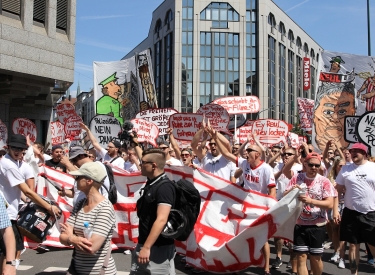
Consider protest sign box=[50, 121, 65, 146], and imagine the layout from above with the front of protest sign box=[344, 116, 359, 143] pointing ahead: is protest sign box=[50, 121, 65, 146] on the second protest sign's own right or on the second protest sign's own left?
on the second protest sign's own right

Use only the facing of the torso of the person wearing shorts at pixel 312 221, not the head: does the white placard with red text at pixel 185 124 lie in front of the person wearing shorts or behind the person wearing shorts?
behind

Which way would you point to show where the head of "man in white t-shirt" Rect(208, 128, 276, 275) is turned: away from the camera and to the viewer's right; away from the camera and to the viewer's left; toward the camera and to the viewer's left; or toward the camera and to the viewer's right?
toward the camera and to the viewer's left

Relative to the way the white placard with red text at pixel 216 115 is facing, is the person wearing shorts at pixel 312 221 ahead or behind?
ahead

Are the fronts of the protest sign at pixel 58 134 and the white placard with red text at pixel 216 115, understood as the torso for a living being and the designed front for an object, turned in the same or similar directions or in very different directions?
same or similar directions

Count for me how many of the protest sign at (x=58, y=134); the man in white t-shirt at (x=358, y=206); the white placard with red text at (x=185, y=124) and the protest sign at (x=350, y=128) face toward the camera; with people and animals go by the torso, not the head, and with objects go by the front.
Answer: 4

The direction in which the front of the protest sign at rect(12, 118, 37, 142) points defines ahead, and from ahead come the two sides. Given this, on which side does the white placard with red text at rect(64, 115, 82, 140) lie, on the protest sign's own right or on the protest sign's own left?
on the protest sign's own left

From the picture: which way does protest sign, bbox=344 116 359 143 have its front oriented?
toward the camera

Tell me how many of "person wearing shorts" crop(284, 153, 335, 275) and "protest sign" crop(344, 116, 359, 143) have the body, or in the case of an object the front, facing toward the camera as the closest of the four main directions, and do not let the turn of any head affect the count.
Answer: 2

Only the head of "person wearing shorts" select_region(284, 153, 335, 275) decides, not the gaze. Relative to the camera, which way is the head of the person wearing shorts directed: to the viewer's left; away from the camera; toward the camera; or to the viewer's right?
toward the camera

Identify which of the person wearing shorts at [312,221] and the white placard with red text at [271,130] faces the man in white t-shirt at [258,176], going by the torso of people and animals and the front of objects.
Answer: the white placard with red text

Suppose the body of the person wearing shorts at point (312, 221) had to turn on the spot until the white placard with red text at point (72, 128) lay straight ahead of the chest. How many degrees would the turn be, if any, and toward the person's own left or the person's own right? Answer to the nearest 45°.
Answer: approximately 135° to the person's own right

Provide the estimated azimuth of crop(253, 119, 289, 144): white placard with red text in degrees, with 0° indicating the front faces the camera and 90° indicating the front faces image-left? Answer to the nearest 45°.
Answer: approximately 0°

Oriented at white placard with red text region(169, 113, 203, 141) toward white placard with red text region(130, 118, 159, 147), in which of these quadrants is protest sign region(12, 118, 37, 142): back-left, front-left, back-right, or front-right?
front-left

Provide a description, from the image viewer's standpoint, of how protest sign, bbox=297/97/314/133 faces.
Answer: facing the viewer

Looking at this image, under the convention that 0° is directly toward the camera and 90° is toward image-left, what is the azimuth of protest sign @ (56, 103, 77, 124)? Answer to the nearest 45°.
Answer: approximately 0°

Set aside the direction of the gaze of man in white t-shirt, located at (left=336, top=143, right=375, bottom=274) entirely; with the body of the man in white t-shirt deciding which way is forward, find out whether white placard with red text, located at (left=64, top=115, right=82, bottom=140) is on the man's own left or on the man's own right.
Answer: on the man's own right

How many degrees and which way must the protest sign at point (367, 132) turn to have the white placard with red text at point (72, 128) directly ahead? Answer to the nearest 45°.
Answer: approximately 90° to its right

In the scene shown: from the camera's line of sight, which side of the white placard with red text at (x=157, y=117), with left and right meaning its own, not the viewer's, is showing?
front

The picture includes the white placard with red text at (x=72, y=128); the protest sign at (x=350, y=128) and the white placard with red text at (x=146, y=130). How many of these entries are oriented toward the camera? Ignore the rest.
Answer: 3
